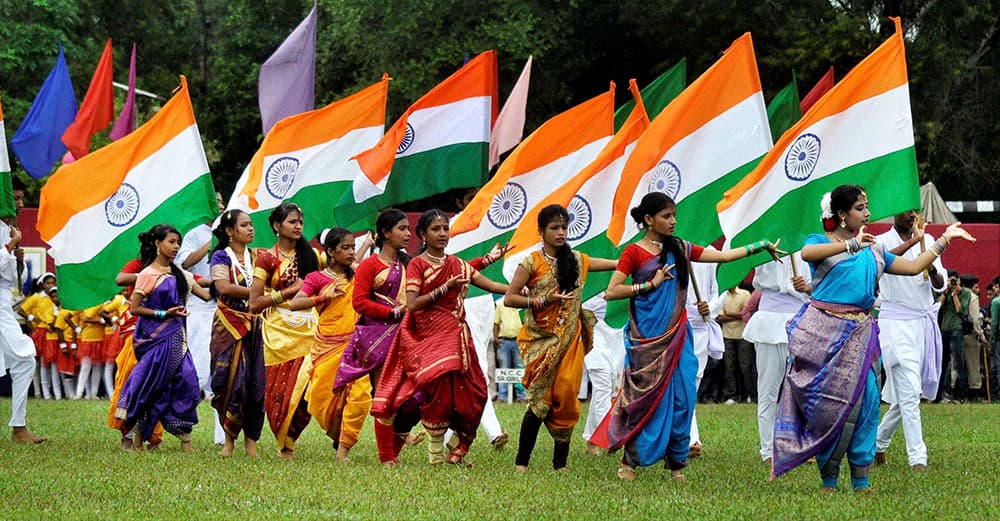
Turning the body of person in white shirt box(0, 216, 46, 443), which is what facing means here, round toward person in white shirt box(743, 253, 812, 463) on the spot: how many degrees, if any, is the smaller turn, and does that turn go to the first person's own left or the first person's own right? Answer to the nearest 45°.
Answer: approximately 45° to the first person's own right

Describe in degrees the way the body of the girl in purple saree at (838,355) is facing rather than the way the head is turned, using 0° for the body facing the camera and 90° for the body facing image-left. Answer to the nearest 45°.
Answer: approximately 315°
